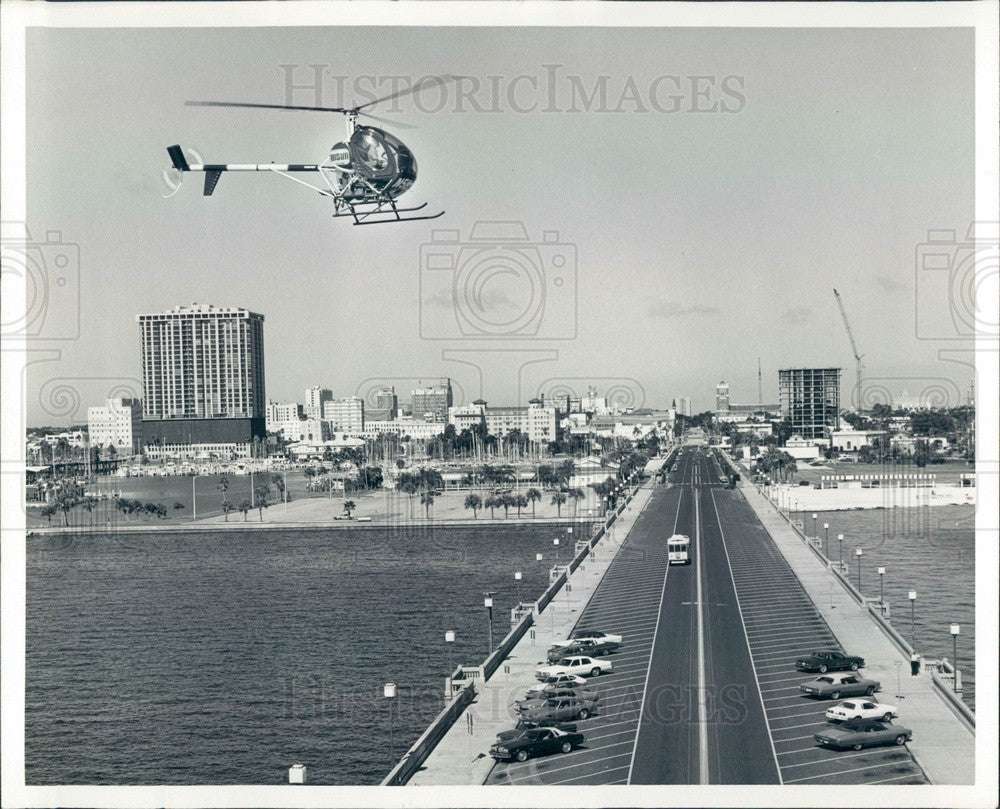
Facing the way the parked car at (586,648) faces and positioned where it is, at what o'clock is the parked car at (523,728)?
the parked car at (523,728) is roughly at 11 o'clock from the parked car at (586,648).

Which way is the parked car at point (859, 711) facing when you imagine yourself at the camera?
facing away from the viewer and to the right of the viewer

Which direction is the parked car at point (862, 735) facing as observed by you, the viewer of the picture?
facing away from the viewer and to the right of the viewer

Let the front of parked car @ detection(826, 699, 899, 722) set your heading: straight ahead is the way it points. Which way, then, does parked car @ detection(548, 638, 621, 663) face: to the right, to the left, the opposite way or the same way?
the opposite way

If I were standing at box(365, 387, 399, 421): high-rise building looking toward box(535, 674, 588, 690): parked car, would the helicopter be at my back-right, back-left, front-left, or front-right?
front-right

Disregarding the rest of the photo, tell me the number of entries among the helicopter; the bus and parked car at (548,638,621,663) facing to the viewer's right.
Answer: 1

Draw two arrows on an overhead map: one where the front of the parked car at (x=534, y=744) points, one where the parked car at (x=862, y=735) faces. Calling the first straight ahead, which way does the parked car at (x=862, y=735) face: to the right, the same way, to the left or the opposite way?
the opposite way

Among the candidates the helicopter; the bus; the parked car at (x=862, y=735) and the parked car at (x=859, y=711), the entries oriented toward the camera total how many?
1

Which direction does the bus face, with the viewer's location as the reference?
facing the viewer

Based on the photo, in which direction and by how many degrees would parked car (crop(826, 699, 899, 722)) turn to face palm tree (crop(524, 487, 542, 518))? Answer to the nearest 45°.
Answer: approximately 90° to its left

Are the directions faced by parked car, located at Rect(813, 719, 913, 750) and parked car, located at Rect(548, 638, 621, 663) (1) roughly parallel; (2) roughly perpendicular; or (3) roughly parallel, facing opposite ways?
roughly parallel, facing opposite ways

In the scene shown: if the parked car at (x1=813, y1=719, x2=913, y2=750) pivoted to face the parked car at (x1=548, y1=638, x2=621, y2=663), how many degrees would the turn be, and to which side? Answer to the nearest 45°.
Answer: approximately 90° to its left

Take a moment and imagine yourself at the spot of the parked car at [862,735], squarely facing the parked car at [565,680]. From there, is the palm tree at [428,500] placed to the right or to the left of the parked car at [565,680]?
right

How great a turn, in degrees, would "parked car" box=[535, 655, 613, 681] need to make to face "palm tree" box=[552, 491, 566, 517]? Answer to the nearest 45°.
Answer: approximately 135° to its right

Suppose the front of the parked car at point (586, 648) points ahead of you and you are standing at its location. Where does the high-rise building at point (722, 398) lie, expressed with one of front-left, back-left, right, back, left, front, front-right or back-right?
back
